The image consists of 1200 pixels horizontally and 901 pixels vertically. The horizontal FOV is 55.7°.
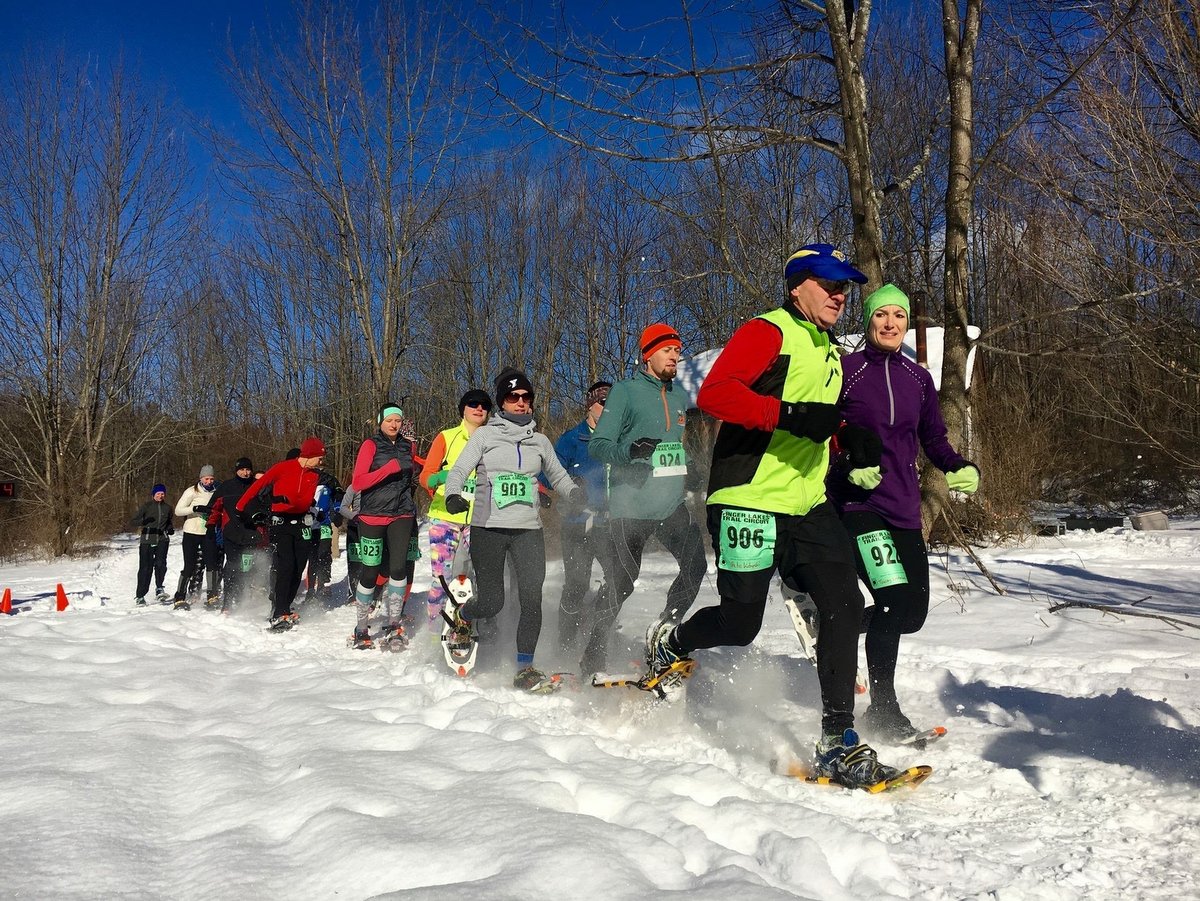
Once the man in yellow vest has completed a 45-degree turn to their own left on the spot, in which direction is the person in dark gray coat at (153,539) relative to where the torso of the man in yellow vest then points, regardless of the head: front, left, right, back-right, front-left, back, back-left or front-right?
back-left

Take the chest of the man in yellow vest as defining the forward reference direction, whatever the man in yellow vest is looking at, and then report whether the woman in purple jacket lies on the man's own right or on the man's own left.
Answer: on the man's own left

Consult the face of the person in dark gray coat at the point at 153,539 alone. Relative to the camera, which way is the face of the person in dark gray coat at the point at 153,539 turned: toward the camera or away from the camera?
toward the camera

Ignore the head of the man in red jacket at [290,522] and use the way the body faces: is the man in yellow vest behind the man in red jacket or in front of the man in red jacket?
in front

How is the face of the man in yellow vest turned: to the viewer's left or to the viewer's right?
to the viewer's right

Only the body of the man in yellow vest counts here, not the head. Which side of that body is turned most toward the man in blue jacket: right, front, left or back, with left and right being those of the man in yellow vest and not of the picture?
back

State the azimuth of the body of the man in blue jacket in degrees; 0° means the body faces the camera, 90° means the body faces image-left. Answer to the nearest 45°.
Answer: approximately 315°

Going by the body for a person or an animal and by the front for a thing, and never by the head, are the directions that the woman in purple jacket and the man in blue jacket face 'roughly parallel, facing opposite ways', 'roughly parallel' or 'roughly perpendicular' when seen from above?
roughly parallel

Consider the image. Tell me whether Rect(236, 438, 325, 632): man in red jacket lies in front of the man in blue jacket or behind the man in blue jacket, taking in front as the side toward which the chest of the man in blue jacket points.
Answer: behind

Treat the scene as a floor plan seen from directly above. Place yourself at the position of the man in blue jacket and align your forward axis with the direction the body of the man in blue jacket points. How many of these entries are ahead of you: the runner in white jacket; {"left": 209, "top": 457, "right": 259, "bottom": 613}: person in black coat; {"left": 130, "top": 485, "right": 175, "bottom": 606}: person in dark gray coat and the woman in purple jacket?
1

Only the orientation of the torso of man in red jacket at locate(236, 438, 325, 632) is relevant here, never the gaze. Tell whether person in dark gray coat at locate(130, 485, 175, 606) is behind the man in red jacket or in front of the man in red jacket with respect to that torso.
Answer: behind

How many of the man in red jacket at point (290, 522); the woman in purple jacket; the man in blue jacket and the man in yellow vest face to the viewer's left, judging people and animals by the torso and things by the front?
0

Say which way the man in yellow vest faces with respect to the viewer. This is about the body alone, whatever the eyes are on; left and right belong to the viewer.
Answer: facing the viewer and to the right of the viewer

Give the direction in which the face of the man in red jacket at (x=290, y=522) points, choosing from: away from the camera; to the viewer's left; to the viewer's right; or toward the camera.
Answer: to the viewer's right

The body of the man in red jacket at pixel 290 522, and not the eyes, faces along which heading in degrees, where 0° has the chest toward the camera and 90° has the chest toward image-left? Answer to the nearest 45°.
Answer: approximately 315°

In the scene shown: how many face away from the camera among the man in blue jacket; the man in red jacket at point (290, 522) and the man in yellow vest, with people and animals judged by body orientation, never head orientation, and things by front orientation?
0
